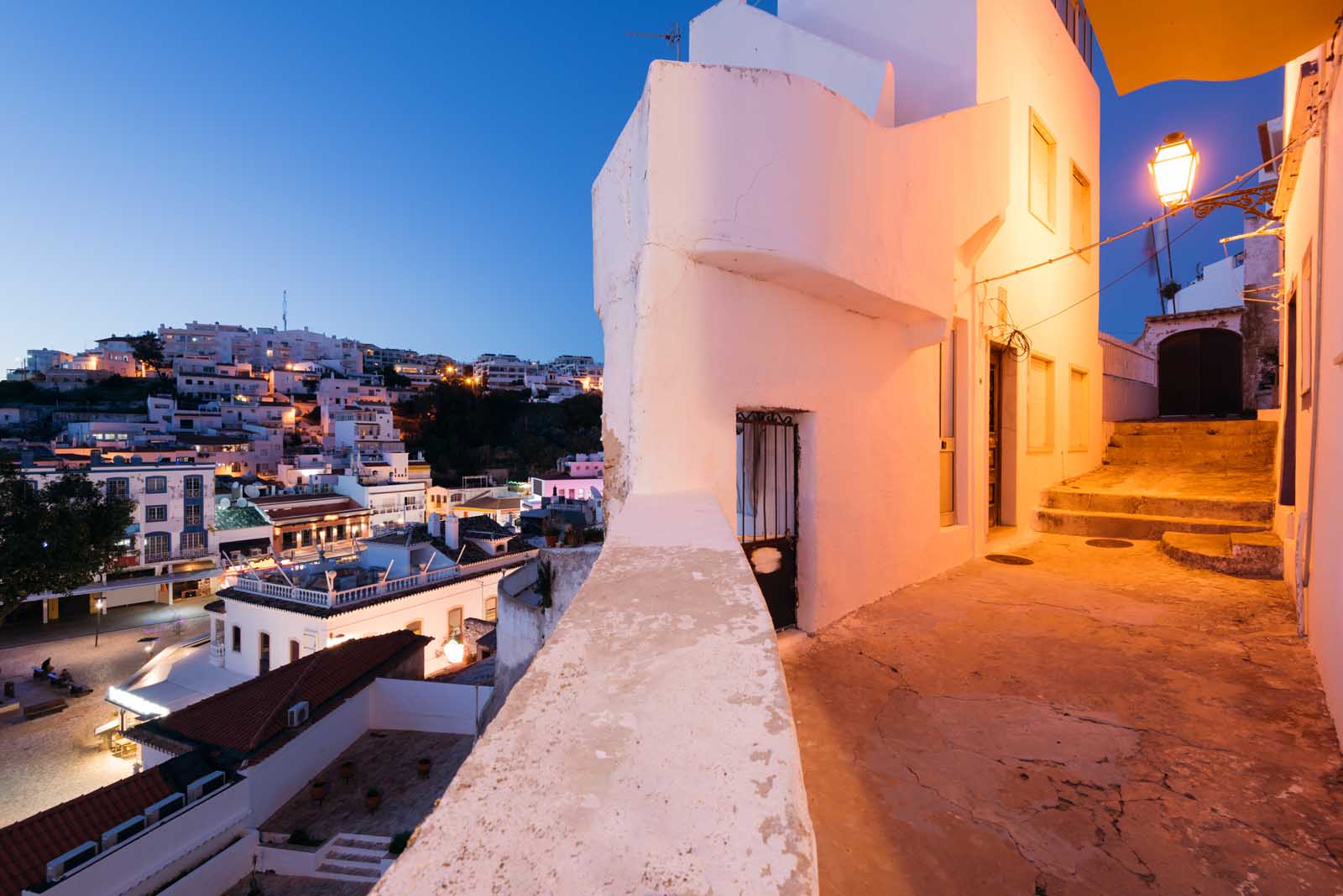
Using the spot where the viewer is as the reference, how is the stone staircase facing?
facing the viewer

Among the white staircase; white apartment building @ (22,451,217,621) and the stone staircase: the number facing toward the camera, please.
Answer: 3

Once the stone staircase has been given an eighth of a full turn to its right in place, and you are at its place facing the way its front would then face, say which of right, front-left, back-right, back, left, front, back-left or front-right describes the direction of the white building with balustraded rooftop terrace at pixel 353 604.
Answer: front-right

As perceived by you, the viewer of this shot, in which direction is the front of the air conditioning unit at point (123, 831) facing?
facing the viewer and to the right of the viewer

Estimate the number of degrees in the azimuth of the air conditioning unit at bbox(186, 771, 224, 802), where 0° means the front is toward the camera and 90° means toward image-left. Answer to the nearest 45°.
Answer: approximately 315°

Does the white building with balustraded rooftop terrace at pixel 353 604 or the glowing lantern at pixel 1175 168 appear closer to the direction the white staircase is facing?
the glowing lantern

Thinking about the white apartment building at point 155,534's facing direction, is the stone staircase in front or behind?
in front

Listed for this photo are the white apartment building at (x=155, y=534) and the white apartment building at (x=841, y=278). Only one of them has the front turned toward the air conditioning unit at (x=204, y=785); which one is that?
the white apartment building at (x=155, y=534)

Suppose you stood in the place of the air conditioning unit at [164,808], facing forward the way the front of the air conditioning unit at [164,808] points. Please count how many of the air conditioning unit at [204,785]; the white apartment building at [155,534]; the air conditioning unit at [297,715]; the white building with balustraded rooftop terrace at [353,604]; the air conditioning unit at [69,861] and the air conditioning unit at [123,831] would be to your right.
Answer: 2

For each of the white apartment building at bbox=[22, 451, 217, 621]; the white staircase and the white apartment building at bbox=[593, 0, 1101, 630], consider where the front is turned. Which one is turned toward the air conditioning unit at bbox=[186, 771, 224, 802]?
the white apartment building at bbox=[22, 451, 217, 621]

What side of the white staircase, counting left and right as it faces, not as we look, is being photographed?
front
